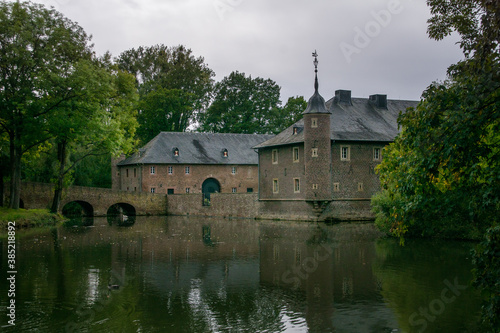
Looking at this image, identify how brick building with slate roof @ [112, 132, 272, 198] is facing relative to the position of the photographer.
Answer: facing the viewer

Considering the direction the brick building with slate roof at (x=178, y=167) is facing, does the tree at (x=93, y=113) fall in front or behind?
in front

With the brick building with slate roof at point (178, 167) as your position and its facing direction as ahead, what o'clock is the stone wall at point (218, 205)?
The stone wall is roughly at 11 o'clock from the brick building with slate roof.

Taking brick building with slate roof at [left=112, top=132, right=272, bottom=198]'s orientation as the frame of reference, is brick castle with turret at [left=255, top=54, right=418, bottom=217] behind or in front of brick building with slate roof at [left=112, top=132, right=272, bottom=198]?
in front

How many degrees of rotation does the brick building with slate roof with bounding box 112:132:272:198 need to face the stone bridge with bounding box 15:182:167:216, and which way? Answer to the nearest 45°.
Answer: approximately 45° to its right

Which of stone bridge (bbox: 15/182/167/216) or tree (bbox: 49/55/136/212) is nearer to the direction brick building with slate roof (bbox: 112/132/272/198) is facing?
the tree
